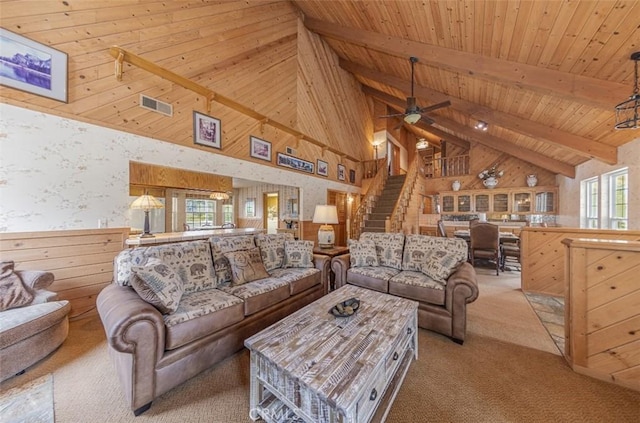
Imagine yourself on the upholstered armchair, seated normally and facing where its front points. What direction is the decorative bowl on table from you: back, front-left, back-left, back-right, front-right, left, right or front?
front

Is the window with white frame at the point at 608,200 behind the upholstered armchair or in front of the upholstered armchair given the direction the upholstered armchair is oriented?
in front

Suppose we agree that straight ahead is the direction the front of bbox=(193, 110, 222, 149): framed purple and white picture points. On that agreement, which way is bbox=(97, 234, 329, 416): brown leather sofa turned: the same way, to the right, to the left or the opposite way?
the same way

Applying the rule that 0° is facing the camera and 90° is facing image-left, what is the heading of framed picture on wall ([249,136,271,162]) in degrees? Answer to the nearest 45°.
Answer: approximately 315°

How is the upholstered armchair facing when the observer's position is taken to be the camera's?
facing the viewer and to the right of the viewer

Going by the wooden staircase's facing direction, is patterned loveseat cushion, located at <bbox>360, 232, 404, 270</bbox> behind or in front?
in front

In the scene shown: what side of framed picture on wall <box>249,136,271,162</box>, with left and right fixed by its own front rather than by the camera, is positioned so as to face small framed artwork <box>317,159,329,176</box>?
left

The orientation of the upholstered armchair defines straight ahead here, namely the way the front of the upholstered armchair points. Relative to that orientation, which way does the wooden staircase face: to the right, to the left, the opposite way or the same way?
to the right

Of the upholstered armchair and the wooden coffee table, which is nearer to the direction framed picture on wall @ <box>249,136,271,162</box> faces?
the wooden coffee table

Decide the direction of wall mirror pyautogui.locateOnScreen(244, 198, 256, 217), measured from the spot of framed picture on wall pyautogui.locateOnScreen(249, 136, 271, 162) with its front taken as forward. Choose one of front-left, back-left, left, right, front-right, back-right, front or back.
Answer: back-left

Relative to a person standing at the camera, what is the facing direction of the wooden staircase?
facing the viewer

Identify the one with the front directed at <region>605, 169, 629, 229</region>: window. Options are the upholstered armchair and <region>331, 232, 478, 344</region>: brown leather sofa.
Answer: the upholstered armchair

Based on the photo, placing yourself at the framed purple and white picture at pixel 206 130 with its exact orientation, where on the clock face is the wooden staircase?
The wooden staircase is roughly at 10 o'clock from the framed purple and white picture.

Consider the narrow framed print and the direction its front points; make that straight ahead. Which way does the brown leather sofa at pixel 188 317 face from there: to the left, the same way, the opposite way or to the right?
the same way

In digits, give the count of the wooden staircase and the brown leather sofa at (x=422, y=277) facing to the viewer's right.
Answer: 0

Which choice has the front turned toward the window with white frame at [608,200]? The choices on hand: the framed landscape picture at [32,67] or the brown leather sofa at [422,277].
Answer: the framed landscape picture

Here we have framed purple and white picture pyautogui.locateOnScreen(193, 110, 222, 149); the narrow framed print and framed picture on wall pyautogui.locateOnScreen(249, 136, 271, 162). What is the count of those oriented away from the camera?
0

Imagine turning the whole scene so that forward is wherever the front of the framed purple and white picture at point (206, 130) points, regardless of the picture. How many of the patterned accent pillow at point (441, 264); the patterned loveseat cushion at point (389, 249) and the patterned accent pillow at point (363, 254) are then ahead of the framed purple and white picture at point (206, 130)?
3

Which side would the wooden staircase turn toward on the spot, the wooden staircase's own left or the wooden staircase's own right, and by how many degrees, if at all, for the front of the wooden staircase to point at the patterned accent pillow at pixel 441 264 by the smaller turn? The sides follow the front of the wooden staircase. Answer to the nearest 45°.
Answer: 0° — it already faces it

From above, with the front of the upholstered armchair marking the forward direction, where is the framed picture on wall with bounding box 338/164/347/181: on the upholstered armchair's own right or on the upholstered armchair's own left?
on the upholstered armchair's own left
